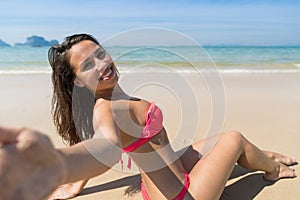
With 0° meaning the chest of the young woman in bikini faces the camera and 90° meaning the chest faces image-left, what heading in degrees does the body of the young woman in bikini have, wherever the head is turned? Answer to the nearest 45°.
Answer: approximately 270°
